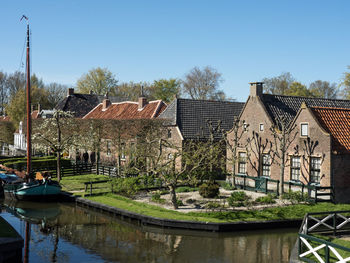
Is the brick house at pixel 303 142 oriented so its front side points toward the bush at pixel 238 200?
yes

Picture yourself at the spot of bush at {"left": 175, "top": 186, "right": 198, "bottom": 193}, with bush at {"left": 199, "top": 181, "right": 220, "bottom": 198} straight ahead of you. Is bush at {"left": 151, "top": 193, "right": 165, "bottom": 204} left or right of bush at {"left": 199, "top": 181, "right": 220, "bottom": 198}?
right

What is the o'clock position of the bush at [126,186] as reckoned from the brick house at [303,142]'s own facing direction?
The bush is roughly at 1 o'clock from the brick house.

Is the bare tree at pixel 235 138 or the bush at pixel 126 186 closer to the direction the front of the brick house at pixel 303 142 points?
the bush

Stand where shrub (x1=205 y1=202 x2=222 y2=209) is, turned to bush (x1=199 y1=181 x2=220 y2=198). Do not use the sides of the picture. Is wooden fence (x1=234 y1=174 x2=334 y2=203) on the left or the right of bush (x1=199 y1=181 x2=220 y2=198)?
right

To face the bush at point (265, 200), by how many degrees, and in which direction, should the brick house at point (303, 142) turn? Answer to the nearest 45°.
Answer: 0° — it already faces it

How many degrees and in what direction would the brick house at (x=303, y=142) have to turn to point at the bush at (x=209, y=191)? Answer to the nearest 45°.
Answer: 0° — it already faces it

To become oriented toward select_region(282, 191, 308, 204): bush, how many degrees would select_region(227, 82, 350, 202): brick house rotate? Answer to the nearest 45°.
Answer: approximately 45° to its left

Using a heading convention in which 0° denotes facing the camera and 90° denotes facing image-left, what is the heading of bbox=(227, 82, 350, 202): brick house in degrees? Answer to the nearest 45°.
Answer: approximately 45°

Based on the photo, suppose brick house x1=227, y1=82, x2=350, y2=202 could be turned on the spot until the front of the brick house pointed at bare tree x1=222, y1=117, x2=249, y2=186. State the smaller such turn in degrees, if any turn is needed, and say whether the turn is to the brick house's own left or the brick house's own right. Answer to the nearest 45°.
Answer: approximately 90° to the brick house's own right

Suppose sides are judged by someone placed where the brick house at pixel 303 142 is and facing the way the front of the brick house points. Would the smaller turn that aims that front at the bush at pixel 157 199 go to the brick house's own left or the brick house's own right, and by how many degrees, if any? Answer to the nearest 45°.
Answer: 0° — it already faces it

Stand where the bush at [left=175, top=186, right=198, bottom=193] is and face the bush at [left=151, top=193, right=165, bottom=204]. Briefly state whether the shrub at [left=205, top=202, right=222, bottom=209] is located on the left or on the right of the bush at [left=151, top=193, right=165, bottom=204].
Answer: left

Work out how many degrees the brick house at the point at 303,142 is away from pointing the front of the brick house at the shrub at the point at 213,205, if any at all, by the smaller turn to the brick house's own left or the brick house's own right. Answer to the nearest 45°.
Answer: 0° — it already faces it
